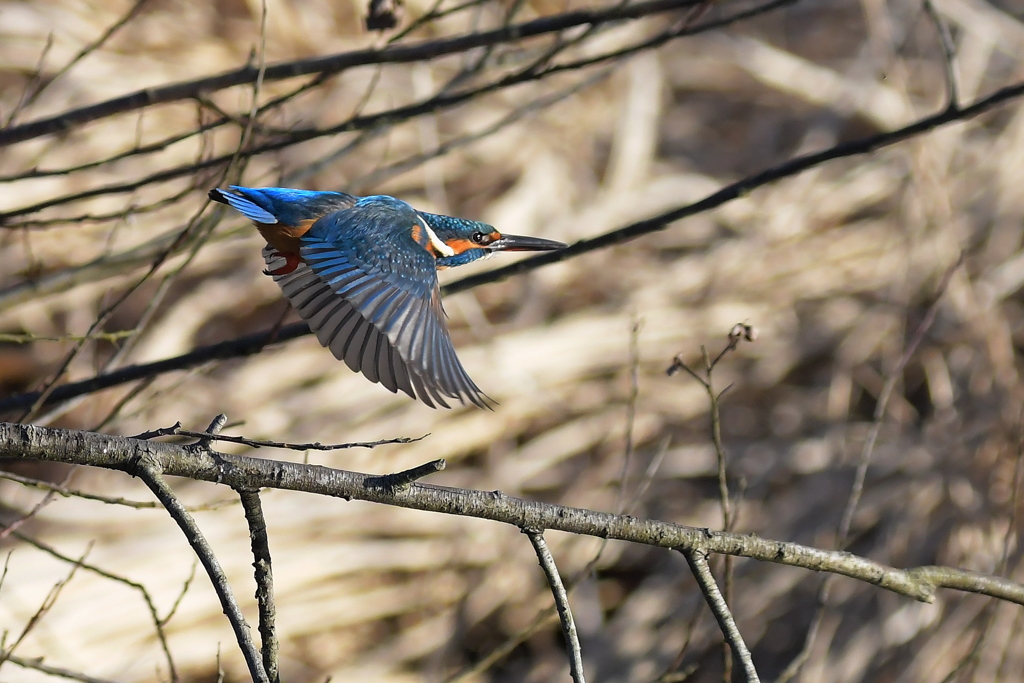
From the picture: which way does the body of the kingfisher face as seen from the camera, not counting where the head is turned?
to the viewer's right
